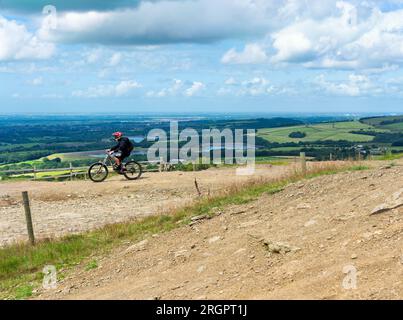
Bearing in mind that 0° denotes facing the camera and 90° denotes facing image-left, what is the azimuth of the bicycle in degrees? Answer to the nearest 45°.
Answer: approximately 90°

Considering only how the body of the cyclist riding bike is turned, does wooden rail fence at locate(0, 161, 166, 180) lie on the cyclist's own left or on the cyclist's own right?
on the cyclist's own right

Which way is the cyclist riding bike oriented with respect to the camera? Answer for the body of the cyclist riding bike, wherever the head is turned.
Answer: to the viewer's left
